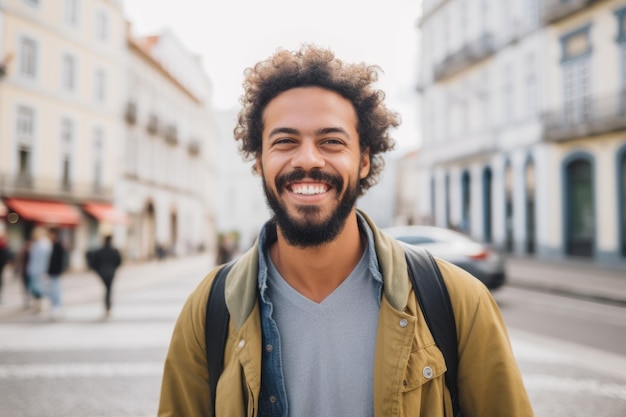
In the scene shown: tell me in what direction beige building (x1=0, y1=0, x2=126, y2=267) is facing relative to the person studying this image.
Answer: facing the viewer and to the right of the viewer

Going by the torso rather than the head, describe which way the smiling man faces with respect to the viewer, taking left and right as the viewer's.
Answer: facing the viewer

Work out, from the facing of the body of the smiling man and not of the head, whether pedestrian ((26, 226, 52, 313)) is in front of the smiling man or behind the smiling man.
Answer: behind

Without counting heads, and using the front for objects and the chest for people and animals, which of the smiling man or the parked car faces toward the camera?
the smiling man

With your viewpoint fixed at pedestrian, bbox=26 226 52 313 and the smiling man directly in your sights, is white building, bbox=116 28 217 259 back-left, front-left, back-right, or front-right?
back-left

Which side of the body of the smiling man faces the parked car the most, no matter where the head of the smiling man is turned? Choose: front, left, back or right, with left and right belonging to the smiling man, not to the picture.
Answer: back

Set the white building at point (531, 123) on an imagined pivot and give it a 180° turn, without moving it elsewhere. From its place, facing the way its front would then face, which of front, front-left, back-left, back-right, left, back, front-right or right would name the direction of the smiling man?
back-right

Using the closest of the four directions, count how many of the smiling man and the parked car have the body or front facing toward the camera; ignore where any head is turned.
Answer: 1

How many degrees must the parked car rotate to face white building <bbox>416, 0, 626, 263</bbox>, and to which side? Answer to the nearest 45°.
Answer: approximately 45° to its right

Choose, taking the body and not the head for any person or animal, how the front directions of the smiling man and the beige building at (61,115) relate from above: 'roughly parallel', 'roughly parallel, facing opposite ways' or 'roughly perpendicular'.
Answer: roughly perpendicular

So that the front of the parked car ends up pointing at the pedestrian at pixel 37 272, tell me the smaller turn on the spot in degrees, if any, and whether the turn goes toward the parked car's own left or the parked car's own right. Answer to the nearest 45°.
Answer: approximately 45° to the parked car's own left

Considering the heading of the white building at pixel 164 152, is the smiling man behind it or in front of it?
in front

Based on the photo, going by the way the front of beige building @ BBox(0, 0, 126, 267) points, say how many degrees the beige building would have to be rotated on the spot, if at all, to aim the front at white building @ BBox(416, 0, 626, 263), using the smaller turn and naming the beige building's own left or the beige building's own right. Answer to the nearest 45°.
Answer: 0° — it already faces it

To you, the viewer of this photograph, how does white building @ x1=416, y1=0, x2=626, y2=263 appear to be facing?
facing the viewer and to the left of the viewer

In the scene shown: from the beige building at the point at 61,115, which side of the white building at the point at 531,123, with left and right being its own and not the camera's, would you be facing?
front

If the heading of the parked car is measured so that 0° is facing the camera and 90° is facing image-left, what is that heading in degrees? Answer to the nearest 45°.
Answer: approximately 135°
